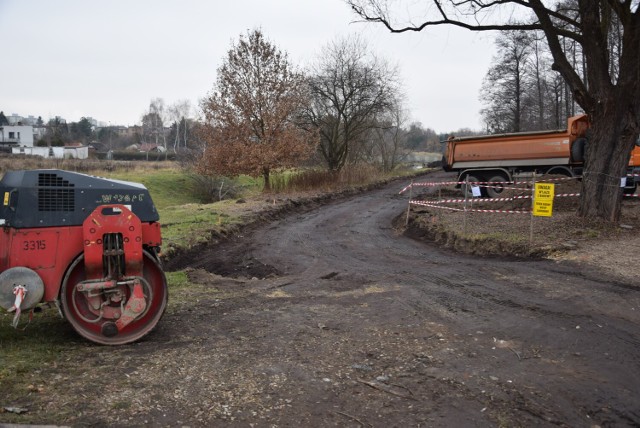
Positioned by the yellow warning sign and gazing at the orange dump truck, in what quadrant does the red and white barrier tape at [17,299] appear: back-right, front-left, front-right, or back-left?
back-left

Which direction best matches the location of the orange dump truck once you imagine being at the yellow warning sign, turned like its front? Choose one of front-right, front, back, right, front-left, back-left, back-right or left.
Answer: back

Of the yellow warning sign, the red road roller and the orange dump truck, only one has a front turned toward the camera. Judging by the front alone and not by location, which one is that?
the yellow warning sign

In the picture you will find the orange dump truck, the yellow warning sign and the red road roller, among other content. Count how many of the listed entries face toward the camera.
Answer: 1

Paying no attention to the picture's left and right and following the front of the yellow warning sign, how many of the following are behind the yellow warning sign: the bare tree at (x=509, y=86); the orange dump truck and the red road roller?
2

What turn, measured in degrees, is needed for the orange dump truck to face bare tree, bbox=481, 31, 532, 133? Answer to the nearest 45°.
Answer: approximately 90° to its left

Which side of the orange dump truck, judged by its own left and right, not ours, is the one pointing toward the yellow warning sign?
right

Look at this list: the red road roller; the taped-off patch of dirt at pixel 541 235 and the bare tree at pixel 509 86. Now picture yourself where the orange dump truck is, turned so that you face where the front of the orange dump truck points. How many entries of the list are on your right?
2

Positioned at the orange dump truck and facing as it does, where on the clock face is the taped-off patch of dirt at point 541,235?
The taped-off patch of dirt is roughly at 3 o'clock from the orange dump truck.

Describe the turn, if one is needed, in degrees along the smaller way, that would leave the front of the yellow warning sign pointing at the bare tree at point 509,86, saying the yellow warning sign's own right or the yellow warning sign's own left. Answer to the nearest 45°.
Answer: approximately 180°

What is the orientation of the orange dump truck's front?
to the viewer's right

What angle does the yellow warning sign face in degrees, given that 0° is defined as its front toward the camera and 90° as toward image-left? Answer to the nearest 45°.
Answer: approximately 0°

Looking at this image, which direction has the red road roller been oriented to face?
to the viewer's right
